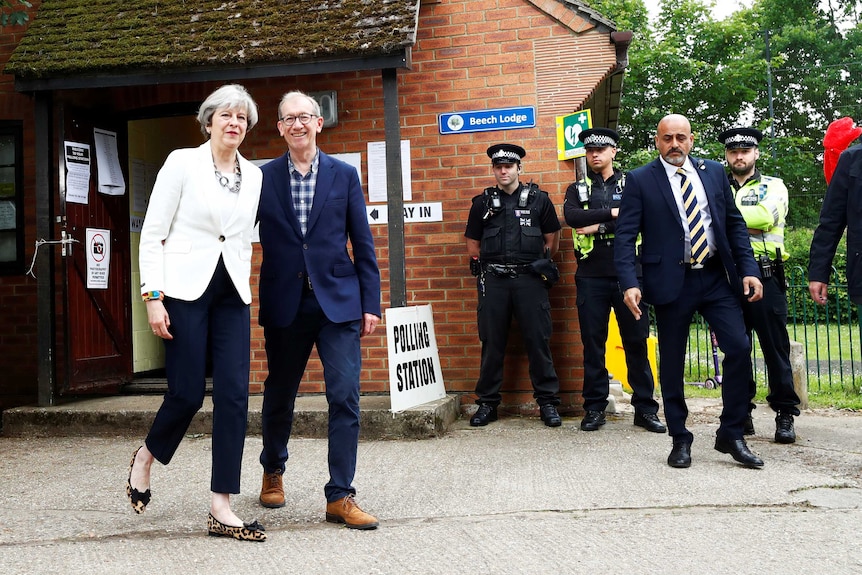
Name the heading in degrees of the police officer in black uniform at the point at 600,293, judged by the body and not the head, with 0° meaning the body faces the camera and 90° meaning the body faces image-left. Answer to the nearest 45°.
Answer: approximately 0°

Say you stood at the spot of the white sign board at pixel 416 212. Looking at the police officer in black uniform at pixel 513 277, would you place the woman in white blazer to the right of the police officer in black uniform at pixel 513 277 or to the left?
right

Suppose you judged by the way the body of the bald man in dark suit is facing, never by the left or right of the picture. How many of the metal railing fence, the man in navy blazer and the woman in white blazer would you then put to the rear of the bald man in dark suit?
1

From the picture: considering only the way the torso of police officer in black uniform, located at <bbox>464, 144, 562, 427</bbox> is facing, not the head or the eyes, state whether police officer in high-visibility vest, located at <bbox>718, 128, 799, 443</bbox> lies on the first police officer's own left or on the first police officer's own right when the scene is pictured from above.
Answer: on the first police officer's own left

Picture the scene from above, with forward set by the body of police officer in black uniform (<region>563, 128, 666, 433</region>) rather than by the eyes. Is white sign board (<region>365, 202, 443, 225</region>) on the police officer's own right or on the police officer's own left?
on the police officer's own right

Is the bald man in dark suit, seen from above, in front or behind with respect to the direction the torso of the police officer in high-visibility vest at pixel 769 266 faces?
in front

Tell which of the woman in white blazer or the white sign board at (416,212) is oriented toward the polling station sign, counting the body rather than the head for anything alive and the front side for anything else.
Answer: the white sign board

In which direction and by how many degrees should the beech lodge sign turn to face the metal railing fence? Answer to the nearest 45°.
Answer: approximately 135° to its left

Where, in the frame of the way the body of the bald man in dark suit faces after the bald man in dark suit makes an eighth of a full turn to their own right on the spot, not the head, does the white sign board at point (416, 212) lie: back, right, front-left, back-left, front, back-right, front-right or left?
right

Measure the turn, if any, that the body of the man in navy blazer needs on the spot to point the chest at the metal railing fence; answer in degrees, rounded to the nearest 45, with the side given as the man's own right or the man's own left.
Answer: approximately 135° to the man's own left
